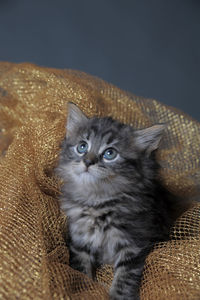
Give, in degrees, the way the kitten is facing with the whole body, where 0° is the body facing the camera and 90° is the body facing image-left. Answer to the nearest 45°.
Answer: approximately 45°
